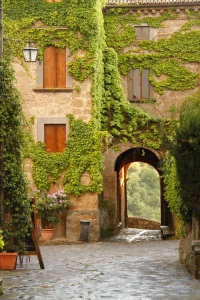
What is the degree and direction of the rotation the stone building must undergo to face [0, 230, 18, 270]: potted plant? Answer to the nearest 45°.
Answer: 0° — it already faces it

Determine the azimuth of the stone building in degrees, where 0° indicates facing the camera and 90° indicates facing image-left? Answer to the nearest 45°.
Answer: approximately 0°
